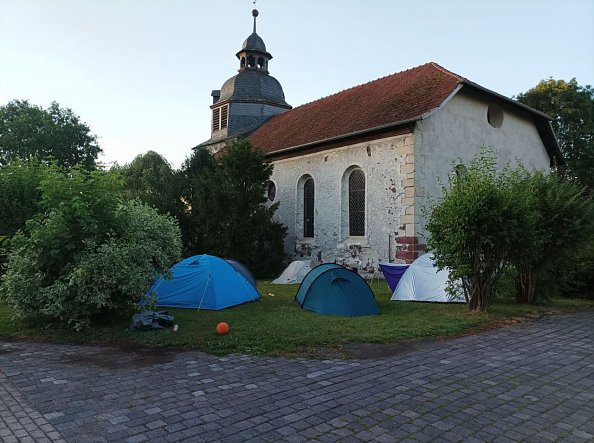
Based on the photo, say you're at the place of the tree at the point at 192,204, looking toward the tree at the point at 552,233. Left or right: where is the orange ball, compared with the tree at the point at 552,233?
right

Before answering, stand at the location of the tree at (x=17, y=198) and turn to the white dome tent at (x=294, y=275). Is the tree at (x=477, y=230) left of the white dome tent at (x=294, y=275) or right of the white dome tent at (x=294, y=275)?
right

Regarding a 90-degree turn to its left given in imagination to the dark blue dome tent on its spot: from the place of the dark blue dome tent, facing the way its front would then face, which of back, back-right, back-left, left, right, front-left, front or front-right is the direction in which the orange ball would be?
back

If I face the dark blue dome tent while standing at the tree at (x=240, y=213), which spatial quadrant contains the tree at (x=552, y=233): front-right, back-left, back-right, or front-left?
front-left

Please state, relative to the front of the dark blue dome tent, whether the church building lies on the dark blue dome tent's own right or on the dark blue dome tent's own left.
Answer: on the dark blue dome tent's own left

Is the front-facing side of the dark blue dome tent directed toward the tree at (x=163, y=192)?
no

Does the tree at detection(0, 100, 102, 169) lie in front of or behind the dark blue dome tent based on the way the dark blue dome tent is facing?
behind

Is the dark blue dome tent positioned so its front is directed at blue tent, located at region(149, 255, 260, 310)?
no
